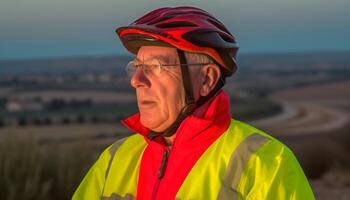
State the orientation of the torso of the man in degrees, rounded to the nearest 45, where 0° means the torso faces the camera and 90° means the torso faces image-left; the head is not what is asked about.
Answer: approximately 45°

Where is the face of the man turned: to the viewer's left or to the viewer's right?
to the viewer's left
